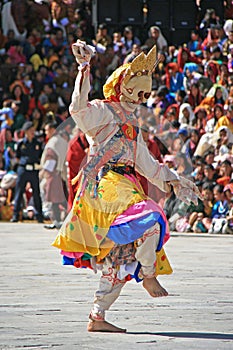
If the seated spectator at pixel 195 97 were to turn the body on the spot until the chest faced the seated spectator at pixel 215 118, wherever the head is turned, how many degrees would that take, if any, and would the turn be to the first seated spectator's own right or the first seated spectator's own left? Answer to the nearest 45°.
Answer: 0° — they already face them

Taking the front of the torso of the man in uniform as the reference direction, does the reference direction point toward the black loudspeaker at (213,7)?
no

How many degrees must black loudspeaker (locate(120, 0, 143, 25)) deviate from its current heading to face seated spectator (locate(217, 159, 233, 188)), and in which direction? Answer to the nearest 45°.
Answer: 0° — it already faces them

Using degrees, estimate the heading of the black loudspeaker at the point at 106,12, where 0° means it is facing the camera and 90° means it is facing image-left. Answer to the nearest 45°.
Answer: approximately 0°

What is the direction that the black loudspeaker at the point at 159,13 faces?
toward the camera

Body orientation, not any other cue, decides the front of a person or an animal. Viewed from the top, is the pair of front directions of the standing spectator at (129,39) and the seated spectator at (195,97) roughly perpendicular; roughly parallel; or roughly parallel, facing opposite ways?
roughly parallel

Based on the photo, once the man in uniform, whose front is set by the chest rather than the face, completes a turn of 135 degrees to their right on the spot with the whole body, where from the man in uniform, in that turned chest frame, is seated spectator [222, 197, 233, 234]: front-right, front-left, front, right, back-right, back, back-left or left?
back

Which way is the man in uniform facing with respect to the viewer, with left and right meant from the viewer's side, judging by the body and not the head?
facing the viewer

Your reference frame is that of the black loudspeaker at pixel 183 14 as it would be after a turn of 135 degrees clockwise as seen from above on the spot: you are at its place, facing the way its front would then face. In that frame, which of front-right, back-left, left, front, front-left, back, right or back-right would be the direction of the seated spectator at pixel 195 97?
back-left

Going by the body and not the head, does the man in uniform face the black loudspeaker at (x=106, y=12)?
no

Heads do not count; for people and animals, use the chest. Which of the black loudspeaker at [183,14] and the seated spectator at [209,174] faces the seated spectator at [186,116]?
the black loudspeaker

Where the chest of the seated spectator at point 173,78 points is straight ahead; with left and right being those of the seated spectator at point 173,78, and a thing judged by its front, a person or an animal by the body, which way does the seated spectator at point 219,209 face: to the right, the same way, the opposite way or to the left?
the same way

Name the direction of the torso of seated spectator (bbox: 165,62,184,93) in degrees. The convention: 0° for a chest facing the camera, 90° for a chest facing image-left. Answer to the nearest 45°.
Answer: approximately 45°

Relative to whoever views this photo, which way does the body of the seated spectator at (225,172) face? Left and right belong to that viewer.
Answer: facing the viewer and to the left of the viewer

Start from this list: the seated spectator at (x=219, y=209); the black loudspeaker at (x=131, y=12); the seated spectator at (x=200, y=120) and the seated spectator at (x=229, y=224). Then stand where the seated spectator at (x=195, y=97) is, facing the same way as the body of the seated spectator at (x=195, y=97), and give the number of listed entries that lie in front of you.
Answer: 3
